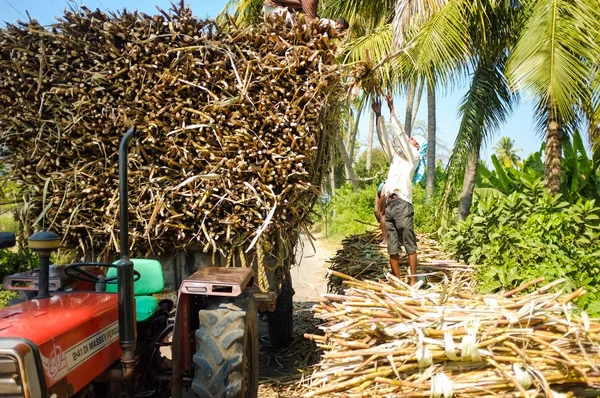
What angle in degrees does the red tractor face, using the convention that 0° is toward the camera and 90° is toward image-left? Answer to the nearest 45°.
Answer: approximately 45°

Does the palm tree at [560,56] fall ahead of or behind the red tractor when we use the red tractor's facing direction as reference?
behind

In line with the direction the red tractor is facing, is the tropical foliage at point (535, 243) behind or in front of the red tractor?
behind

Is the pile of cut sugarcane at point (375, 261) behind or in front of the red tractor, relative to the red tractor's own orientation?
behind

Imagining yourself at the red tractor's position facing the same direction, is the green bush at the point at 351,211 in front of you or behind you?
behind

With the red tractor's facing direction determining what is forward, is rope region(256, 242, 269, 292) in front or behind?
behind

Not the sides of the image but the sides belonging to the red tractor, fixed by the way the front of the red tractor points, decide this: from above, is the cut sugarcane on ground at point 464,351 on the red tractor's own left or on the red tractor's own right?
on the red tractor's own left

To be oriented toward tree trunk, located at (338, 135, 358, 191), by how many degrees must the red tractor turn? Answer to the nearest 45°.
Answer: approximately 180°
